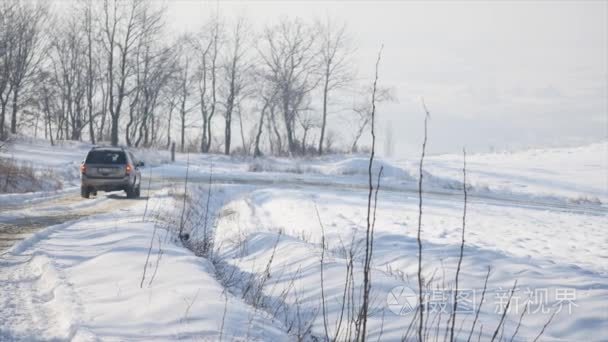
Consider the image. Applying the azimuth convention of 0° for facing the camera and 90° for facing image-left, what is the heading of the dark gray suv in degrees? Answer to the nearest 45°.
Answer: approximately 180°
